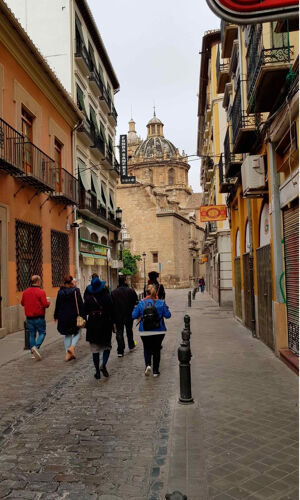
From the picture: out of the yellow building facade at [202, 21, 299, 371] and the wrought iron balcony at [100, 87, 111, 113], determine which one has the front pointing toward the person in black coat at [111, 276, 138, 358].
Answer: the yellow building facade

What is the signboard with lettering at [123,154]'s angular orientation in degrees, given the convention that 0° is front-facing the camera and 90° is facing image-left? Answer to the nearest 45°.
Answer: approximately 0°

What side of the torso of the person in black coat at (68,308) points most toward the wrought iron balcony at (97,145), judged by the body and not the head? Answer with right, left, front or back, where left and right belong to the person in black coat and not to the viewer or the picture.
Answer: front

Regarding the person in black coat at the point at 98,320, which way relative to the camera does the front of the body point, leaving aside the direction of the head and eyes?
away from the camera

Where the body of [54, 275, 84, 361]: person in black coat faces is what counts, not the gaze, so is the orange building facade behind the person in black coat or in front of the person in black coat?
in front

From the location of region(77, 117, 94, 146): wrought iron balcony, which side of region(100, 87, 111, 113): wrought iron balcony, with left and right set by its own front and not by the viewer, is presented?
right

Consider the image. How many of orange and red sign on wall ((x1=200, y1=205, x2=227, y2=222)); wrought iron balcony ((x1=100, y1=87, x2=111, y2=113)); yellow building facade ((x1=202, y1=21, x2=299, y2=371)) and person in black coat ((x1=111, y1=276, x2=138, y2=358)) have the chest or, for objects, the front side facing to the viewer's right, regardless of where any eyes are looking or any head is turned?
1

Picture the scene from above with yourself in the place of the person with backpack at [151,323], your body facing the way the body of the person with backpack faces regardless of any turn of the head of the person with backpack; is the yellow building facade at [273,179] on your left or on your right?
on your right

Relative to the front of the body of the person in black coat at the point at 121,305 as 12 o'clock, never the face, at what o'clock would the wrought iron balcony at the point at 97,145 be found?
The wrought iron balcony is roughly at 12 o'clock from the person in black coat.

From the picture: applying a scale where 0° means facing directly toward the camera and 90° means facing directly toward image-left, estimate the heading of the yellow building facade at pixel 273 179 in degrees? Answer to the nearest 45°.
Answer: approximately 90°

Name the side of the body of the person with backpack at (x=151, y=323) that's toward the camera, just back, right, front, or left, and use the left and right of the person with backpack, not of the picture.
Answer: back

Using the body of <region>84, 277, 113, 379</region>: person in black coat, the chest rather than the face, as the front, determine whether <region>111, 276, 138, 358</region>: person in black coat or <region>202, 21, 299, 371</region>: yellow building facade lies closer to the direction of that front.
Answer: the person in black coat

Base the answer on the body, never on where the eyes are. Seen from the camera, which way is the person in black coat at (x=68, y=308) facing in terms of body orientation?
away from the camera

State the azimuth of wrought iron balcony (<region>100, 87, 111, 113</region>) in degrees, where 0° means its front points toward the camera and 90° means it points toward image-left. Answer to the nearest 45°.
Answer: approximately 270°

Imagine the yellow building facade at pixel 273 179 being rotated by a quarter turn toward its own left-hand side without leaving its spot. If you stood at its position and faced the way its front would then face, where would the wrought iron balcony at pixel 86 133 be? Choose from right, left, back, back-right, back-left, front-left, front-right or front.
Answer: back-right

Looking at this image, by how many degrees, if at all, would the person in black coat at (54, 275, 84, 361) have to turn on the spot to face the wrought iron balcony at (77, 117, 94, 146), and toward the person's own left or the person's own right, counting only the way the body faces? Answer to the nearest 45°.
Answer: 0° — they already face it

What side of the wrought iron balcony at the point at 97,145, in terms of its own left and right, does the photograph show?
right
